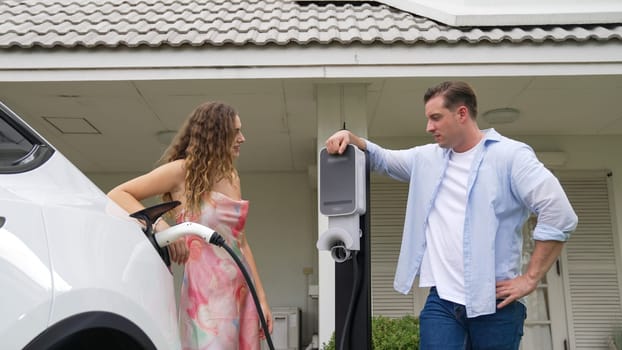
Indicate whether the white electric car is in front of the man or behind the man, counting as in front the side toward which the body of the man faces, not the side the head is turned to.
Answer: in front

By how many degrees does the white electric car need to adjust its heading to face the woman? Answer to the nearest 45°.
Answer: approximately 135° to its right

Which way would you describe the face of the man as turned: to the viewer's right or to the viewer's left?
to the viewer's left

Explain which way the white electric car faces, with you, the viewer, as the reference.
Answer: facing to the left of the viewer

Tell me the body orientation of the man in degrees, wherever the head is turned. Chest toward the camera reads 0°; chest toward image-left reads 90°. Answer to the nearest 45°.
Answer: approximately 45°

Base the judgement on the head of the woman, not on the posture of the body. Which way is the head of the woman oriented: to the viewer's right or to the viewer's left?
to the viewer's right

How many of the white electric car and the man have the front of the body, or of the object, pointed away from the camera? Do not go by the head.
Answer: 0

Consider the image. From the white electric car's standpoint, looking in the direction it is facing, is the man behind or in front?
behind

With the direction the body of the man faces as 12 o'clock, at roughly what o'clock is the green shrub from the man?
The green shrub is roughly at 4 o'clock from the man.
